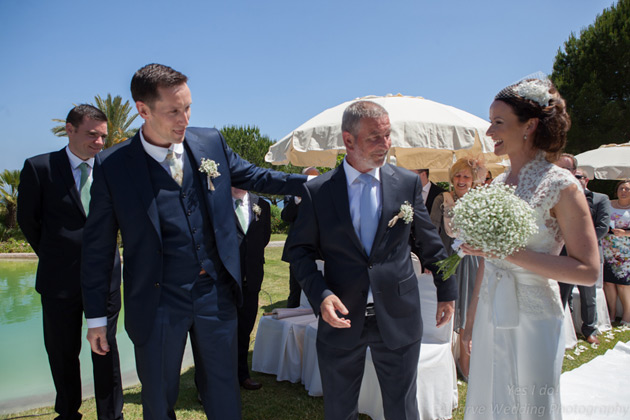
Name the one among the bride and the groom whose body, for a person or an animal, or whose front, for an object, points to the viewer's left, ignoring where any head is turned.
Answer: the bride

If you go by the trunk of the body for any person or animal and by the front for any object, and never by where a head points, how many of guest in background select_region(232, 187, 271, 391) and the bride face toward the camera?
1

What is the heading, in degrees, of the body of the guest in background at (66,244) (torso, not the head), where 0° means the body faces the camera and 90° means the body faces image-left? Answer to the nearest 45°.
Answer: approximately 315°

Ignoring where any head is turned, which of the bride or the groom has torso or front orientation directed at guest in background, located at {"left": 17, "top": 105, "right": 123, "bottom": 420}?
the bride

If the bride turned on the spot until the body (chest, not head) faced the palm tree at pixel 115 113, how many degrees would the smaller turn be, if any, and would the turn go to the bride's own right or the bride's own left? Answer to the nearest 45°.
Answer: approximately 45° to the bride's own right

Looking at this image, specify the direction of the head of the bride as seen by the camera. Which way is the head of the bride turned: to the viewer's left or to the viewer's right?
to the viewer's left

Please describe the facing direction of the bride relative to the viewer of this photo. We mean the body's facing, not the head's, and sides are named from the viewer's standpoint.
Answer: facing to the left of the viewer

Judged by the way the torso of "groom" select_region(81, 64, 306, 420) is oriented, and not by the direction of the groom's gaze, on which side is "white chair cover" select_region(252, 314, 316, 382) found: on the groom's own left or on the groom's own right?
on the groom's own left

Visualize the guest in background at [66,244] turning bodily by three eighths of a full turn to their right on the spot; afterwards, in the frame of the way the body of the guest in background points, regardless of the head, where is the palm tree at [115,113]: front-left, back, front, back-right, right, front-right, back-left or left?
right
